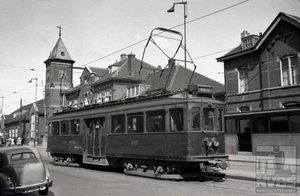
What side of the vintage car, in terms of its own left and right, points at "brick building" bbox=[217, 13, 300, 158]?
right

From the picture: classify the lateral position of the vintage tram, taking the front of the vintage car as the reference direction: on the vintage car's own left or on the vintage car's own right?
on the vintage car's own right

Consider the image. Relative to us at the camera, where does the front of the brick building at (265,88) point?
facing the viewer and to the left of the viewer

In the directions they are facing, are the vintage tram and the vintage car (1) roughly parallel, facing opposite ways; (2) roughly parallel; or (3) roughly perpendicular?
roughly parallel, facing opposite ways

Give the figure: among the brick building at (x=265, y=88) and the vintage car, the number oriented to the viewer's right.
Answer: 0

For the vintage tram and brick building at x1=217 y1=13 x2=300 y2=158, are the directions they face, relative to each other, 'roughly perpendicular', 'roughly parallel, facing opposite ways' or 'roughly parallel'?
roughly perpendicular

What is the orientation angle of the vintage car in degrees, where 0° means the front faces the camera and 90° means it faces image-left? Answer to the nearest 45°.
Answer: approximately 135°

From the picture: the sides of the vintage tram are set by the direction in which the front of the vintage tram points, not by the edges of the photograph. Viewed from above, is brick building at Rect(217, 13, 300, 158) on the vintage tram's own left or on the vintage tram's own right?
on the vintage tram's own left
